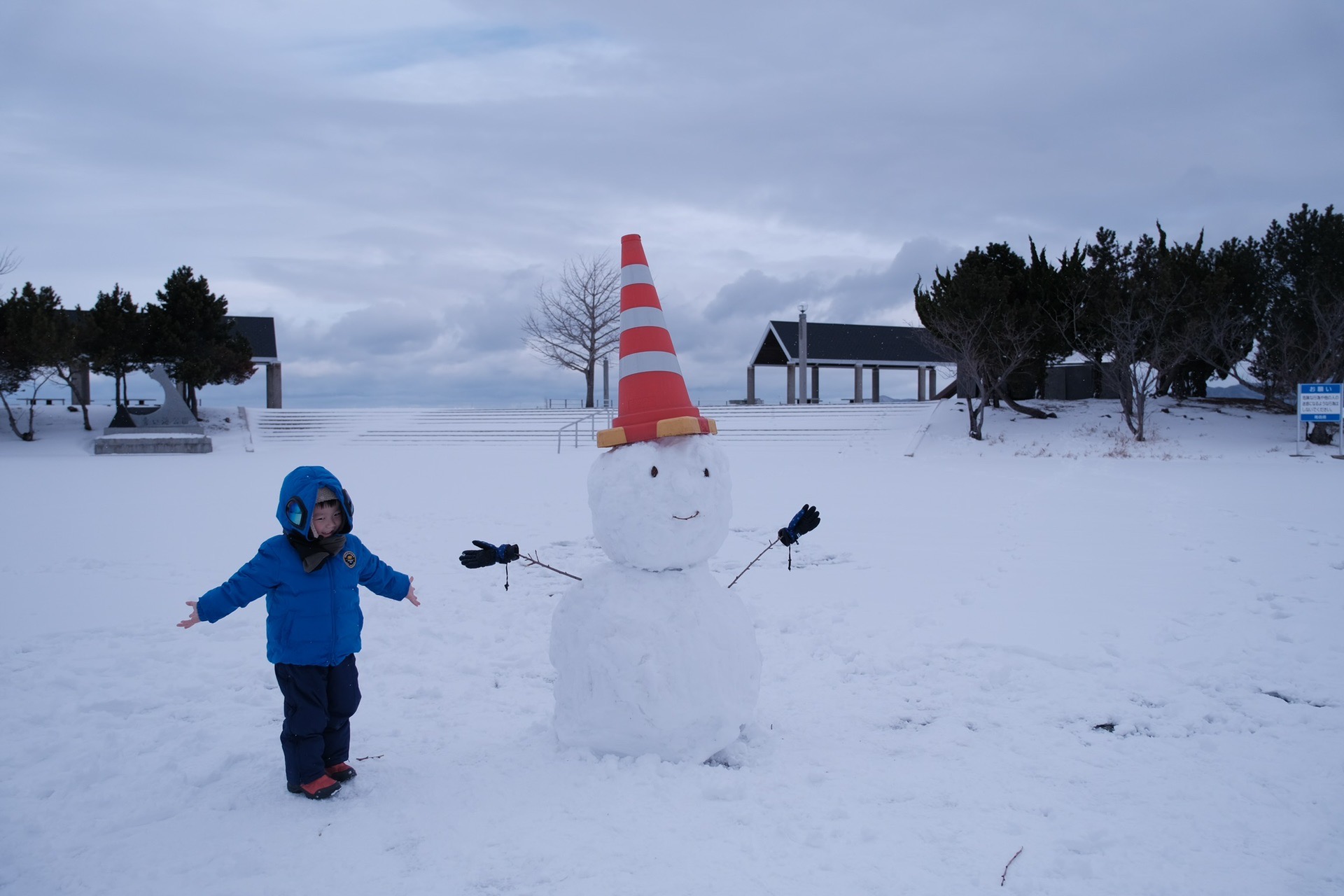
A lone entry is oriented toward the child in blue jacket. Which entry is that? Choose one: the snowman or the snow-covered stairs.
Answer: the snow-covered stairs

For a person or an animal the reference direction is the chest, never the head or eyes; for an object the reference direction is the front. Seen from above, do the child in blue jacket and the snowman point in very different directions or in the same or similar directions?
same or similar directions

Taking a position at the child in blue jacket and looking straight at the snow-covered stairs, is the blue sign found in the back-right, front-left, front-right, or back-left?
front-right

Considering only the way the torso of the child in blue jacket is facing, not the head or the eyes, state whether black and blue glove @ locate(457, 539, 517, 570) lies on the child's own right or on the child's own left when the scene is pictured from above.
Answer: on the child's own left

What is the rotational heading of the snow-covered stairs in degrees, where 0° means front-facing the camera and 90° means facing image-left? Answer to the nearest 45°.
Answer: approximately 0°

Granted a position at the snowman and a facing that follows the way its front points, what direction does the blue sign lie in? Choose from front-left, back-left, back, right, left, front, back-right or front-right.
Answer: left

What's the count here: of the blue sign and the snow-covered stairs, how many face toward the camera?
2

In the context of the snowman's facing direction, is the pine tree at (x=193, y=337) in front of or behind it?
behind

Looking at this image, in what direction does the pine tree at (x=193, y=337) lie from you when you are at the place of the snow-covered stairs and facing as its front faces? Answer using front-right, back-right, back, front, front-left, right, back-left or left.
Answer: right

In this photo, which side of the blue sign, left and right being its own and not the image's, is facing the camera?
front

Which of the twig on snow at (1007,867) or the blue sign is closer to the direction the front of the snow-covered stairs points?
the twig on snow

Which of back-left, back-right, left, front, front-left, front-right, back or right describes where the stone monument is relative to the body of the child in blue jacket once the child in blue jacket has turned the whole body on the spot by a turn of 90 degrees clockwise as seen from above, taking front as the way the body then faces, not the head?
back-right

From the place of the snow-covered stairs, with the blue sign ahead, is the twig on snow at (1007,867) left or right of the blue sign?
right

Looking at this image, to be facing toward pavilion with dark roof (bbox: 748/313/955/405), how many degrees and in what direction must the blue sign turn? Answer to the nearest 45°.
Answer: approximately 135° to its right

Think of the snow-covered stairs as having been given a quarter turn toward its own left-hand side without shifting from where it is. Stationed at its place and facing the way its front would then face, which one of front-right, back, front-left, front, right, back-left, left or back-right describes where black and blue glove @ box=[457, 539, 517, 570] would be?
right
